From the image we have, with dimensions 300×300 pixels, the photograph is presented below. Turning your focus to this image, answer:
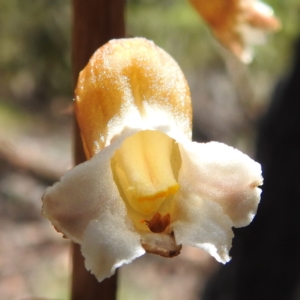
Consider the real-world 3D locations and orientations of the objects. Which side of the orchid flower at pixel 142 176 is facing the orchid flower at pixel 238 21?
back

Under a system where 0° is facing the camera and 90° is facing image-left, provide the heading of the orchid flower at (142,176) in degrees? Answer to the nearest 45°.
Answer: approximately 0°

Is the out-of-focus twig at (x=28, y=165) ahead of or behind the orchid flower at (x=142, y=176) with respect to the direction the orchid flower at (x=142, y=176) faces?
behind
